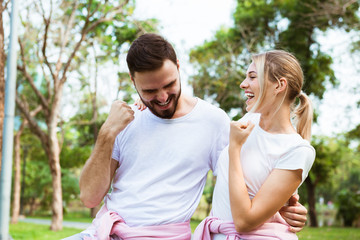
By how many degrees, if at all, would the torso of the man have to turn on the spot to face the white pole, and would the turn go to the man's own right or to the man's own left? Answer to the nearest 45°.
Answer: approximately 135° to the man's own right

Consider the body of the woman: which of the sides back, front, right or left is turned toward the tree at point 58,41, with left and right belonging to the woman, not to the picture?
right

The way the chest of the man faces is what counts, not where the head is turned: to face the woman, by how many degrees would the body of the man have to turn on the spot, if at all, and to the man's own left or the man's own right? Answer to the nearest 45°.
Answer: approximately 45° to the man's own left

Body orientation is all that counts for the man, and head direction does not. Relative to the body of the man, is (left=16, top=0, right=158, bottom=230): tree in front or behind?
behind

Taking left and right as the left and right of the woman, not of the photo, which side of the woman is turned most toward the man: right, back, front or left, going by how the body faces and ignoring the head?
right

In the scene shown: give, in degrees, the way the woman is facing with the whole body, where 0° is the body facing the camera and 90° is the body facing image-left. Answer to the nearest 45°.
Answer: approximately 45°

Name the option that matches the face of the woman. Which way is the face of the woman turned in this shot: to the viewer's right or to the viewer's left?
to the viewer's left

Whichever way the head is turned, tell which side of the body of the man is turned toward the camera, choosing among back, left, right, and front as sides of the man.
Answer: front

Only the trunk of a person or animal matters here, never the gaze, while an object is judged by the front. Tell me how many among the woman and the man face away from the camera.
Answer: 0
